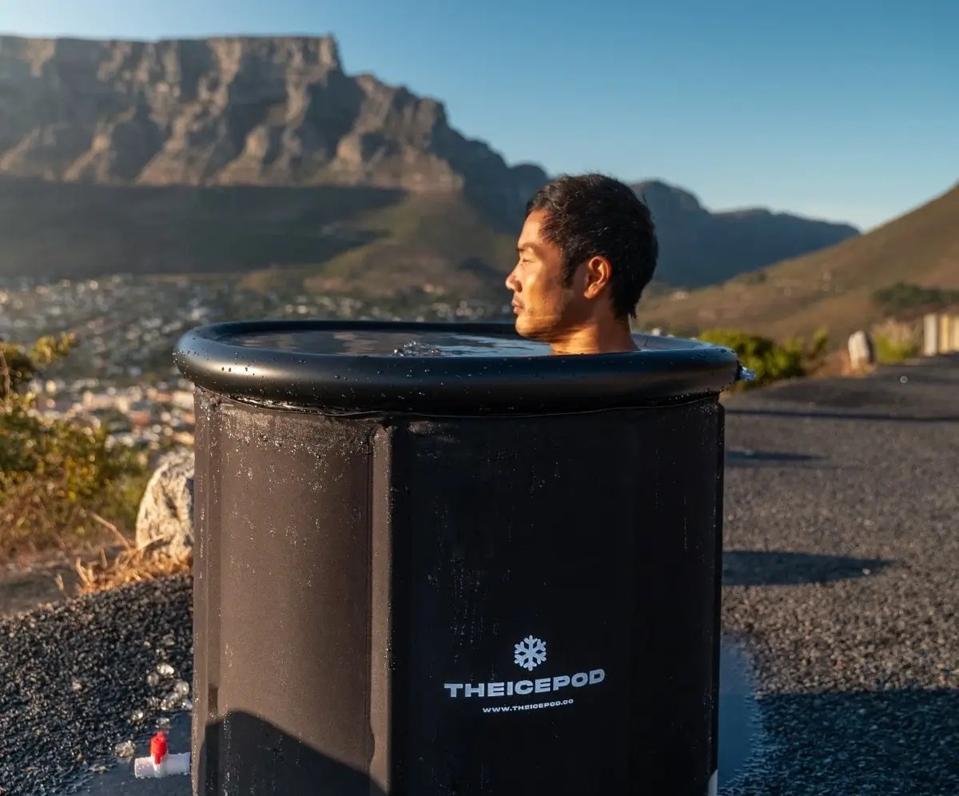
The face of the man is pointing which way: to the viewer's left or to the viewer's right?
to the viewer's left

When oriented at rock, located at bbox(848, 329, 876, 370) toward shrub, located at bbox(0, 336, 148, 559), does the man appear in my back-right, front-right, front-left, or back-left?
front-left
